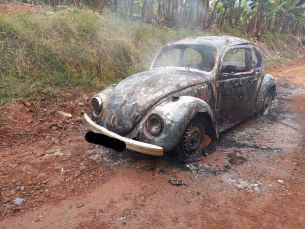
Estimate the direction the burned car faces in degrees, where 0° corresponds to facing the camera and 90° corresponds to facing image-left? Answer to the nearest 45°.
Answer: approximately 45°
